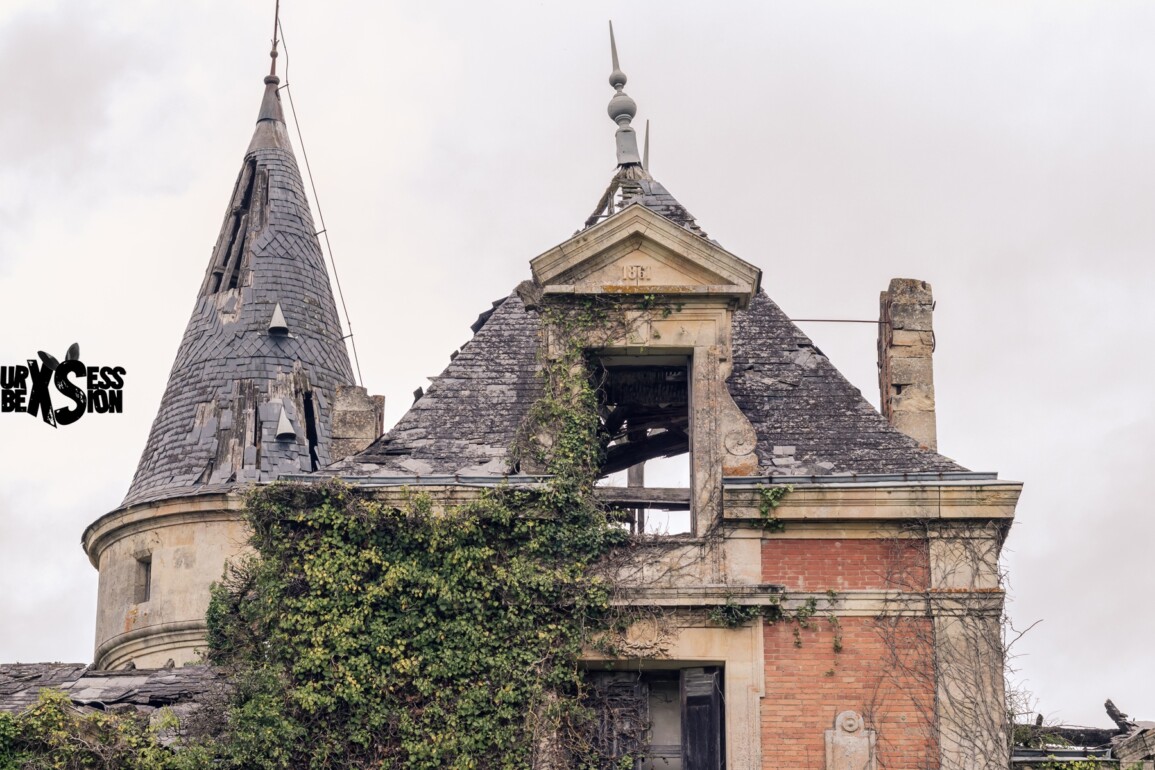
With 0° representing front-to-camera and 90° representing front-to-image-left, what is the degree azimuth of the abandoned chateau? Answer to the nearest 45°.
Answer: approximately 0°

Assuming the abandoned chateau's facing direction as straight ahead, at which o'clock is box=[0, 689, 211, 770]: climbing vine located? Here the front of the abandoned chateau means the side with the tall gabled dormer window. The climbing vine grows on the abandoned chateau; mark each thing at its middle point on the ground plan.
The climbing vine is roughly at 3 o'clock from the abandoned chateau.
